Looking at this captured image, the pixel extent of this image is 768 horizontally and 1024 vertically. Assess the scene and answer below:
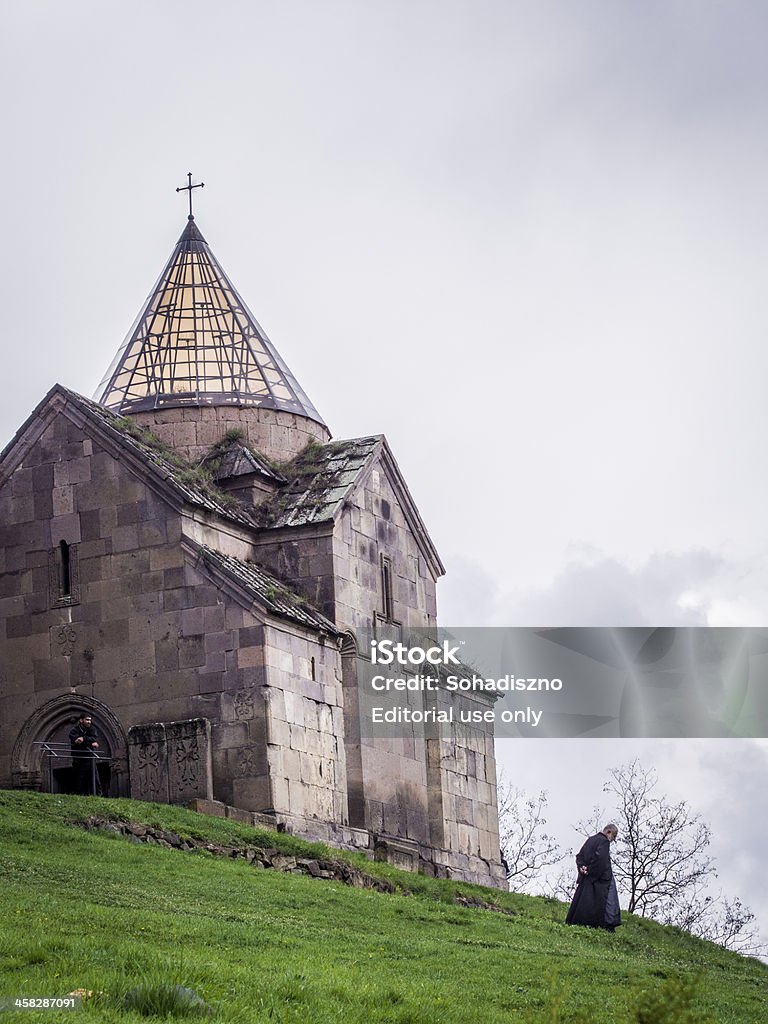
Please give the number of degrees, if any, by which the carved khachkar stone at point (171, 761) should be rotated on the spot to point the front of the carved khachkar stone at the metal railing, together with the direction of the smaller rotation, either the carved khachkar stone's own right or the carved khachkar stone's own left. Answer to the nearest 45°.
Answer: approximately 90° to the carved khachkar stone's own right

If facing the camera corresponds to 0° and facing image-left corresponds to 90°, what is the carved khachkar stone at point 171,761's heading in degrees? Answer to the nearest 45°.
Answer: approximately 45°

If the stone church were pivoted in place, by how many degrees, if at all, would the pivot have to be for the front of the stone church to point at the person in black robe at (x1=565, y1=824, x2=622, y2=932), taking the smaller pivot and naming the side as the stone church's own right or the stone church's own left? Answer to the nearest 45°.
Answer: approximately 90° to the stone church's own left
